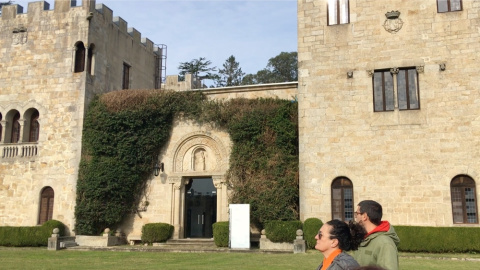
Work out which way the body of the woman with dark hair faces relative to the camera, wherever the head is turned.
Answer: to the viewer's left

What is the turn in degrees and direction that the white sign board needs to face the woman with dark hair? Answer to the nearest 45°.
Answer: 0° — it already faces them

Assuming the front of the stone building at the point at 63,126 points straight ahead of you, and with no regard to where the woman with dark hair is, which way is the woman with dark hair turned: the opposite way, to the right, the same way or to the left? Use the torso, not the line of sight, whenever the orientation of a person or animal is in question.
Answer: to the right

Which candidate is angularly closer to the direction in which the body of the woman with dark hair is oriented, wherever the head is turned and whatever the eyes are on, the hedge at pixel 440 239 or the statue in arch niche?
the statue in arch niche

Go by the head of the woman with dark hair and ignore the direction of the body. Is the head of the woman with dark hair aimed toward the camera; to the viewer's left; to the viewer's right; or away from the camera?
to the viewer's left

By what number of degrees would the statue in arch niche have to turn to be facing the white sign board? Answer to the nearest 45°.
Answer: approximately 45° to its left

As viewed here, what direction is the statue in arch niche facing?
toward the camera

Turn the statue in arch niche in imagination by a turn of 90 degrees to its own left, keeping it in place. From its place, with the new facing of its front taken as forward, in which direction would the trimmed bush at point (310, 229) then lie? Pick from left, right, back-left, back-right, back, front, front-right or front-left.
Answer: front-right

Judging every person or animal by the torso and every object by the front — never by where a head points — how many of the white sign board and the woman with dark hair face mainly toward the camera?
1

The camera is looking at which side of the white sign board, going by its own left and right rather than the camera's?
front

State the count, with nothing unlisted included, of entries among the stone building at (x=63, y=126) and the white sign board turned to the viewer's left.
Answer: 0

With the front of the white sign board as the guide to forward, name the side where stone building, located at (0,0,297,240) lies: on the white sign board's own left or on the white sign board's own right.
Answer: on the white sign board's own right
